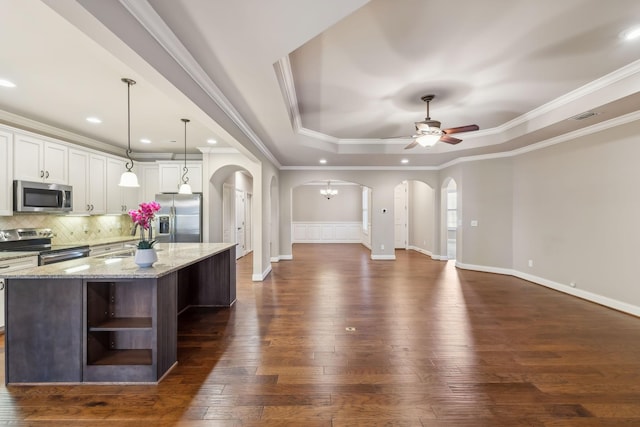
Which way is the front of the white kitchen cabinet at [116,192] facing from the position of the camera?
facing the viewer and to the right of the viewer

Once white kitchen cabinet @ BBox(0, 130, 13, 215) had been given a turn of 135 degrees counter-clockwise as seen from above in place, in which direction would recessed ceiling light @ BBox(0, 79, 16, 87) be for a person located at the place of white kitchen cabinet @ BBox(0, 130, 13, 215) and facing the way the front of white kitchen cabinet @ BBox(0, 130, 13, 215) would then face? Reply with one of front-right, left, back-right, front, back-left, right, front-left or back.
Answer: back

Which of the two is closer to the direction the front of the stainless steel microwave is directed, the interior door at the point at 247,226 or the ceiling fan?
the ceiling fan

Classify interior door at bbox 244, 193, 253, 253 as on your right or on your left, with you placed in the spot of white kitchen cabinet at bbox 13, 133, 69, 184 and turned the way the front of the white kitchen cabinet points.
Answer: on your left

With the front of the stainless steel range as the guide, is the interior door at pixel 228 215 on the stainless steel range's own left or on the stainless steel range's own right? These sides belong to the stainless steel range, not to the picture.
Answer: on the stainless steel range's own left

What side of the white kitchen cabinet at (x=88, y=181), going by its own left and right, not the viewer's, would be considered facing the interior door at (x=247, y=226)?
left

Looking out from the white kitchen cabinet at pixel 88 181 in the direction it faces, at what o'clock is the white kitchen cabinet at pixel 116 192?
the white kitchen cabinet at pixel 116 192 is roughly at 9 o'clock from the white kitchen cabinet at pixel 88 181.

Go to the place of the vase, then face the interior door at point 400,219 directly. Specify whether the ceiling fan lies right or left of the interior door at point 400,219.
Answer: right

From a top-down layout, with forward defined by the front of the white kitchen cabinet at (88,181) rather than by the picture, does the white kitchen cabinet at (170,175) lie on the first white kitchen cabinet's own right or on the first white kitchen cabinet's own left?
on the first white kitchen cabinet's own left

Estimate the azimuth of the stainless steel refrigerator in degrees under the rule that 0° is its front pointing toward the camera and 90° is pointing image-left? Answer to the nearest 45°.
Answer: approximately 0°

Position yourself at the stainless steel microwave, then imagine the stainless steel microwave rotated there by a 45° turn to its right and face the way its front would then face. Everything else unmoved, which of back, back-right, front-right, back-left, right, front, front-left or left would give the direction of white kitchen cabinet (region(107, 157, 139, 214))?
back-left

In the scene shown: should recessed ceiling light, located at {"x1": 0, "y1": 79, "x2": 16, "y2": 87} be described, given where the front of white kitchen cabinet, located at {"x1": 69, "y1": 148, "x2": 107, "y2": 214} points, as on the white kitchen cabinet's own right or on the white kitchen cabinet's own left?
on the white kitchen cabinet's own right

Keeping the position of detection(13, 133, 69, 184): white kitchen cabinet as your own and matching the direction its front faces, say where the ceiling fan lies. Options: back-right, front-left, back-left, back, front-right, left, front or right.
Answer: front
